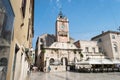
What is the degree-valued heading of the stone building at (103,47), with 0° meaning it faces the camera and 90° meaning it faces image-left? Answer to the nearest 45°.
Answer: approximately 0°

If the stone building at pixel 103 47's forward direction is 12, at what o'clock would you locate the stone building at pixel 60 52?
the stone building at pixel 60 52 is roughly at 2 o'clock from the stone building at pixel 103 47.

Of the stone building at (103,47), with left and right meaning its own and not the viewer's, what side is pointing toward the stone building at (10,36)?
front

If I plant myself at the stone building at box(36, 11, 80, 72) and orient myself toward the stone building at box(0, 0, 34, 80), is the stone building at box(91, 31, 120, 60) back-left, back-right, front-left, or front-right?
back-left

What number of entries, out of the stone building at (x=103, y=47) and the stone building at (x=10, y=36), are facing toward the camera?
1

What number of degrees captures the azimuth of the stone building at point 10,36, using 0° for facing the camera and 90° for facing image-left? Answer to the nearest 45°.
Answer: approximately 270°

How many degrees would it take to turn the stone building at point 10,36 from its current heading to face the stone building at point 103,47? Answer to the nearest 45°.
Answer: approximately 45° to its left

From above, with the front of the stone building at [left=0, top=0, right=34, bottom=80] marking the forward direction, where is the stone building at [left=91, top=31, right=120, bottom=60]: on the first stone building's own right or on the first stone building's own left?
on the first stone building's own left

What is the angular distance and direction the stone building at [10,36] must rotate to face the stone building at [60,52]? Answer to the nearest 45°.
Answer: approximately 90° to its left
